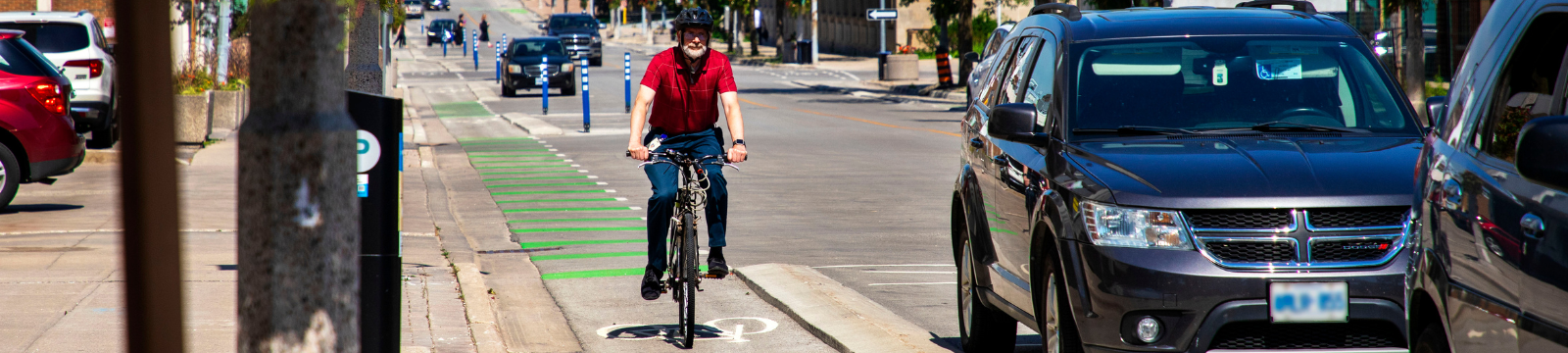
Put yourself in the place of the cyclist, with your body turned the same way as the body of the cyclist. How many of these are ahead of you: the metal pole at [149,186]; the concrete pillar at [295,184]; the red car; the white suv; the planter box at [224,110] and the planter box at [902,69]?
2

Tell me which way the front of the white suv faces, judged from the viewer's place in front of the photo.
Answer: facing away from the viewer

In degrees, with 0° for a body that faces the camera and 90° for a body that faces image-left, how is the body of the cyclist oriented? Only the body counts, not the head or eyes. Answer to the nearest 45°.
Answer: approximately 0°

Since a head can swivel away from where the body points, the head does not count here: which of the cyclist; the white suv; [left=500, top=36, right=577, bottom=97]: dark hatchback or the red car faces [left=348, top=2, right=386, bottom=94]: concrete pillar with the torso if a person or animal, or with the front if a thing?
the dark hatchback

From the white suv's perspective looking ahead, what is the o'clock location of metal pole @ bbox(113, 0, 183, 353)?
The metal pole is roughly at 6 o'clock from the white suv.

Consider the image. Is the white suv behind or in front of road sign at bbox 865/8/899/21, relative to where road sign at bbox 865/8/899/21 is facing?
in front

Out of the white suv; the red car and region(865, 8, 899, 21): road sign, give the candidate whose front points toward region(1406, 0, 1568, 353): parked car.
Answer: the road sign

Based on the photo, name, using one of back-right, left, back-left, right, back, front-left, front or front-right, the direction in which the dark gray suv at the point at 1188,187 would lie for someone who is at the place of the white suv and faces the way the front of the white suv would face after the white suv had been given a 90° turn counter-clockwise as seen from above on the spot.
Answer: left
